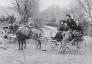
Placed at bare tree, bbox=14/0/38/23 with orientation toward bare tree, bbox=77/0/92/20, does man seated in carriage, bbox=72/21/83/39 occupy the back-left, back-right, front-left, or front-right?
front-right

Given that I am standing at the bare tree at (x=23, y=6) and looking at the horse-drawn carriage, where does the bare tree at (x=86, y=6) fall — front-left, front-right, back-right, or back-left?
front-left

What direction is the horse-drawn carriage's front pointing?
to the viewer's left
